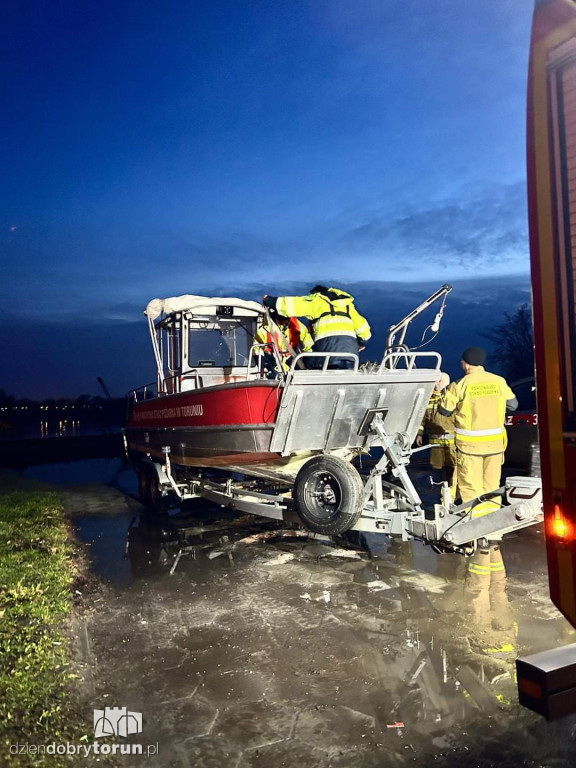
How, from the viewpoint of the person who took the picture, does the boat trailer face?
facing the viewer and to the right of the viewer

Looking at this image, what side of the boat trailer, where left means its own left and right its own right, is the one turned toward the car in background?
left

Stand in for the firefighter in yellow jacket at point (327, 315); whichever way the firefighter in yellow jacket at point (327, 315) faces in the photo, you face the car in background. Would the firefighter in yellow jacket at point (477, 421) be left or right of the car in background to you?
right

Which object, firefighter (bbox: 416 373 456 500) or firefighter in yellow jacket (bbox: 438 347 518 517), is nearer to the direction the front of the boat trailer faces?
the firefighter in yellow jacket
